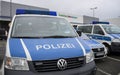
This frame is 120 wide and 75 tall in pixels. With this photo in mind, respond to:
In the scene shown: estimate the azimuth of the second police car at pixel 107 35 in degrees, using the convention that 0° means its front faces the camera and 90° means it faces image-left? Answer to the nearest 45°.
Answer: approximately 315°

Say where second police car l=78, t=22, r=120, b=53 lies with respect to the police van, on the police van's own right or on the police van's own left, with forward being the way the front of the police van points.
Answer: on the police van's own left

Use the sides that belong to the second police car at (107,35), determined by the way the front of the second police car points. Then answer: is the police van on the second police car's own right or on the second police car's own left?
on the second police car's own right

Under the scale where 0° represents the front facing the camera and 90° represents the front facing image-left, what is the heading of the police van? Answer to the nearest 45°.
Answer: approximately 315°
